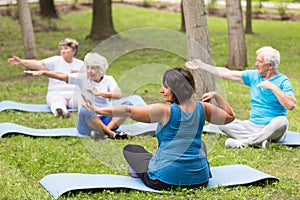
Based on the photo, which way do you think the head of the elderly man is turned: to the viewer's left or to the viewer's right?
to the viewer's left

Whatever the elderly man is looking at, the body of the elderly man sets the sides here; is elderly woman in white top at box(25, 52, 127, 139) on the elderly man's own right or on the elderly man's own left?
on the elderly man's own right

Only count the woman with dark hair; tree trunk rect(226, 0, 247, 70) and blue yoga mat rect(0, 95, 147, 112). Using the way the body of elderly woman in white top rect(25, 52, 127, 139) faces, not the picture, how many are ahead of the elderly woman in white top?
1

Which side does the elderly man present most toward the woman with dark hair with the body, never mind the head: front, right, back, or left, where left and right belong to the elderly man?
front

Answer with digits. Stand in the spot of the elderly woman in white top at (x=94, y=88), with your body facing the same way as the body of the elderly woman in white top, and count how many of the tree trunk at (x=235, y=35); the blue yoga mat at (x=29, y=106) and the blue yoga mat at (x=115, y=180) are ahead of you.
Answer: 1

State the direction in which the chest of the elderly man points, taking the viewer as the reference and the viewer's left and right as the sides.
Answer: facing the viewer and to the left of the viewer

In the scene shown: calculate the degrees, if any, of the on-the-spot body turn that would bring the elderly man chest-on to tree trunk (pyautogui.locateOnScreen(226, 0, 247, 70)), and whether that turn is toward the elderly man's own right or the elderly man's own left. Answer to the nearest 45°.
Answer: approximately 135° to the elderly man's own right

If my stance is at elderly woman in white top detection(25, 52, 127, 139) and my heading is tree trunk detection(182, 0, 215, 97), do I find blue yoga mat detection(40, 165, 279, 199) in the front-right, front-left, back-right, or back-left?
back-right

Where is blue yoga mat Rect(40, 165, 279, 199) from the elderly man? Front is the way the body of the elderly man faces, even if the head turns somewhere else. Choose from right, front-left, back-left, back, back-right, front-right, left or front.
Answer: front

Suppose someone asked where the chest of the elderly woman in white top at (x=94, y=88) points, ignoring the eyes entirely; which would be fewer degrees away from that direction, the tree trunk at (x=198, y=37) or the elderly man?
the elderly man

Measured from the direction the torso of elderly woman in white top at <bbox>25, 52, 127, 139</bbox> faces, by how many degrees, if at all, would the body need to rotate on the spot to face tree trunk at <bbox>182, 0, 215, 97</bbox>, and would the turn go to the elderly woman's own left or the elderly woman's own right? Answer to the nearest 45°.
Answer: approximately 135° to the elderly woman's own left

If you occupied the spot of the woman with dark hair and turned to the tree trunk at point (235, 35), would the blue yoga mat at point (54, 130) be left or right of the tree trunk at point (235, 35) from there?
left

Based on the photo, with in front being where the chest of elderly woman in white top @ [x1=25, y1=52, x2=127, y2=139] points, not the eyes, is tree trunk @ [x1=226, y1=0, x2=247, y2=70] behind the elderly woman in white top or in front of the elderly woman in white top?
behind

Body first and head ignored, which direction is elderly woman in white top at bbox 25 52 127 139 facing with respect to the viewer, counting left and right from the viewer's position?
facing the viewer

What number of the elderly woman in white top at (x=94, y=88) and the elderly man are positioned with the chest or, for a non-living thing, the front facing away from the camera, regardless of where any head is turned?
0

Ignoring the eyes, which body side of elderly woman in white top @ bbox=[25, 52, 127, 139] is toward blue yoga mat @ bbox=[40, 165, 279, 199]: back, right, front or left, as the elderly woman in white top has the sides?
front

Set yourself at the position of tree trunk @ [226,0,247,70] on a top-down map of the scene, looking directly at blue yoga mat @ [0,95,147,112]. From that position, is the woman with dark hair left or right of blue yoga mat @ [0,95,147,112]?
left

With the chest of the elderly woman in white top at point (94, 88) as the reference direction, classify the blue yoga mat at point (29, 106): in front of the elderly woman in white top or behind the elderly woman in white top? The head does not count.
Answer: behind

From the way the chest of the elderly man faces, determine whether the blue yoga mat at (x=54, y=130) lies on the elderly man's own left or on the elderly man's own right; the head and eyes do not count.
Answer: on the elderly man's own right
